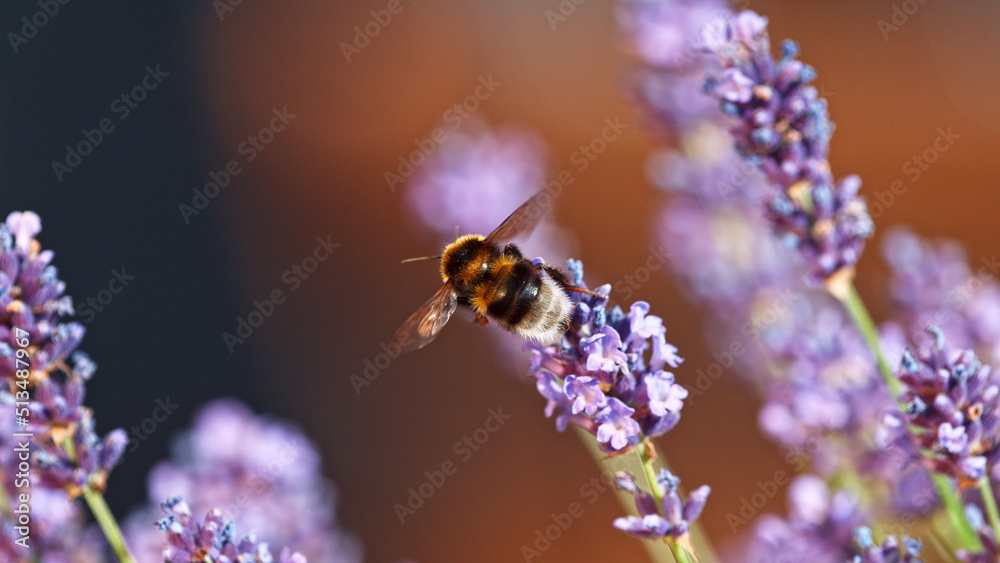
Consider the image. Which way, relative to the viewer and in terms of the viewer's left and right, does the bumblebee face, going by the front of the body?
facing away from the viewer and to the left of the viewer
